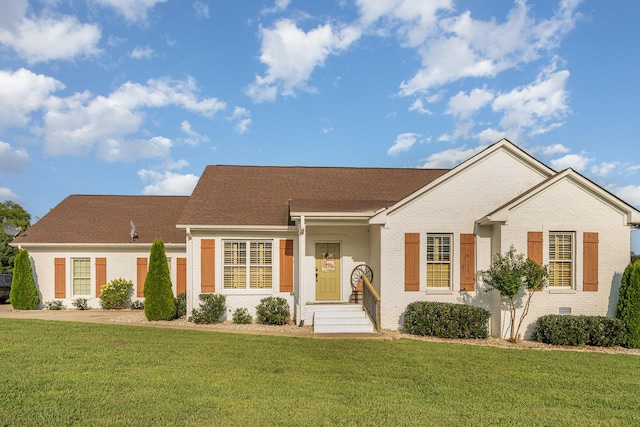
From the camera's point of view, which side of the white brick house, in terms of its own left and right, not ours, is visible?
front

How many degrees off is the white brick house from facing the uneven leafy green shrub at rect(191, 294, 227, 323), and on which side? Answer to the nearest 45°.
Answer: approximately 90° to its right
